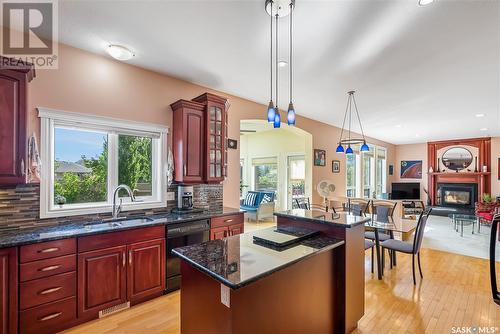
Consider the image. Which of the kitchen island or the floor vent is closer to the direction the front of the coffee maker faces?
the kitchen island

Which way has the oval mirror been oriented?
toward the camera

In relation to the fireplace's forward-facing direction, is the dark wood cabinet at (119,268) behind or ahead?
ahead

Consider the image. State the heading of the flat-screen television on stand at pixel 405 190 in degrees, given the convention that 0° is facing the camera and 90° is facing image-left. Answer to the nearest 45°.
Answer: approximately 0°

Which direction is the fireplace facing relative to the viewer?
toward the camera

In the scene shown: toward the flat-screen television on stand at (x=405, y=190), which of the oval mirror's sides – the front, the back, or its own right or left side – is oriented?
right

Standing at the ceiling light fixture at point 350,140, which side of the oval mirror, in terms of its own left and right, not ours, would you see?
front

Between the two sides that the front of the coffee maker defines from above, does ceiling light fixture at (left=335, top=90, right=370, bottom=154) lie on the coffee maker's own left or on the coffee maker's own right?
on the coffee maker's own left

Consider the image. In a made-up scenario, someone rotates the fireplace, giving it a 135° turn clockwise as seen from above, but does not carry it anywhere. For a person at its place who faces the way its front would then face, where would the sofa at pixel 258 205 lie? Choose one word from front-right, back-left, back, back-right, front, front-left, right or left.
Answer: left

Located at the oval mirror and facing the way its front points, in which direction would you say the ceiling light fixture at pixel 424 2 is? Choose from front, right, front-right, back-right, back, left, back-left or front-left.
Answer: front

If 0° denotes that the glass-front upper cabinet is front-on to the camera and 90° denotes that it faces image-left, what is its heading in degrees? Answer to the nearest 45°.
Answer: approximately 315°

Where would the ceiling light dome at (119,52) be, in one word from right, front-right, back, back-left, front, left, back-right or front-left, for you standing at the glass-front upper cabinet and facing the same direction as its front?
right

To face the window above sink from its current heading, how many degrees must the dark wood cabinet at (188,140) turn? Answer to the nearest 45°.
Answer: approximately 135° to its right
